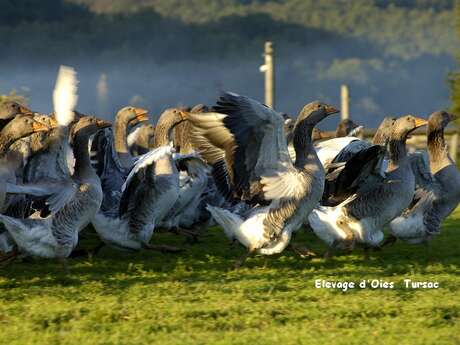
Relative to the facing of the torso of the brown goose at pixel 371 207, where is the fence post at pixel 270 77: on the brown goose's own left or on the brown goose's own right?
on the brown goose's own left

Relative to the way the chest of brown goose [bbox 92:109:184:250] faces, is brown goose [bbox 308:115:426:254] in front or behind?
in front

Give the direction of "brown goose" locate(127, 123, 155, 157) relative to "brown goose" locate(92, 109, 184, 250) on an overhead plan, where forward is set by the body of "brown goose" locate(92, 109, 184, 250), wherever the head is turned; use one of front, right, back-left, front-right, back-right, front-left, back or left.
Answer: left

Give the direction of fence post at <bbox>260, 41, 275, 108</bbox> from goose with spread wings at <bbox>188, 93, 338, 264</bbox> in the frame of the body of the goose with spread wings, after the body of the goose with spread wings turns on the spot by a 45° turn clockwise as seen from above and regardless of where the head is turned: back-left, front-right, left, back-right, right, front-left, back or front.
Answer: back-left

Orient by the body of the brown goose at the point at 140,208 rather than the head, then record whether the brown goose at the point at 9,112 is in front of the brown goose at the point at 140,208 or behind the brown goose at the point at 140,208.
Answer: behind

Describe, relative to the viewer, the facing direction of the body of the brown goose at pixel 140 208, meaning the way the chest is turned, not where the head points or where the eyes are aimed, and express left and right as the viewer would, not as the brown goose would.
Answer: facing to the right of the viewer

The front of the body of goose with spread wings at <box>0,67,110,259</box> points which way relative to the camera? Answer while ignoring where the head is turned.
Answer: to the viewer's right

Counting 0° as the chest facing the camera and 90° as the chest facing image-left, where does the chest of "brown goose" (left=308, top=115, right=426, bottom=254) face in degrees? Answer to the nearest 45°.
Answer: approximately 270°

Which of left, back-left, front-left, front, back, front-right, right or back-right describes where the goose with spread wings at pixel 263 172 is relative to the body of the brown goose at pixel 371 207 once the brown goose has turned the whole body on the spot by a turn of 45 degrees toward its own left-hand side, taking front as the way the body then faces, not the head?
back

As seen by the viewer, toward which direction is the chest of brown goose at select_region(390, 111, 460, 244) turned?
to the viewer's right

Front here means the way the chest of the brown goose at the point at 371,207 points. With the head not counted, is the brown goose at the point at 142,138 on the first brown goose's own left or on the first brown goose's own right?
on the first brown goose's own left

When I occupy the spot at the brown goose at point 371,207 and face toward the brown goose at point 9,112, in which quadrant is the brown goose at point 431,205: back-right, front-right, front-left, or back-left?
back-right

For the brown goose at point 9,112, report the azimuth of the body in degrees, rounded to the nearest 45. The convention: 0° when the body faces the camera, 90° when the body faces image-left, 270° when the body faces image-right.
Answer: approximately 270°

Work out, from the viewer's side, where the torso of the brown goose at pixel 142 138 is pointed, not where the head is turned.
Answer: to the viewer's right
